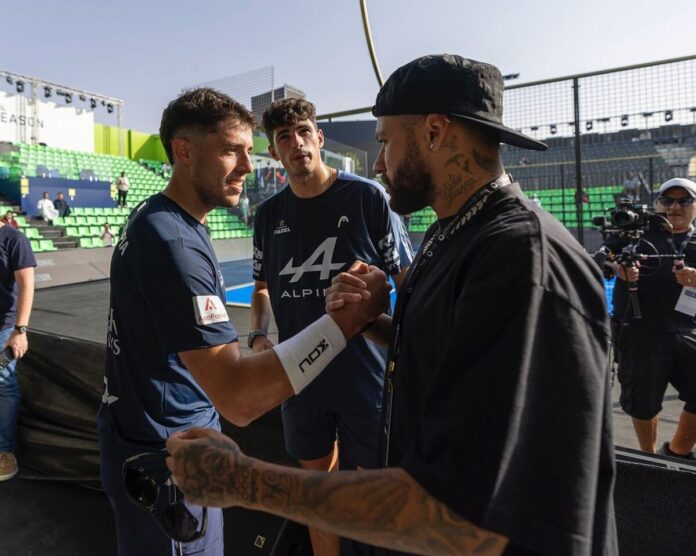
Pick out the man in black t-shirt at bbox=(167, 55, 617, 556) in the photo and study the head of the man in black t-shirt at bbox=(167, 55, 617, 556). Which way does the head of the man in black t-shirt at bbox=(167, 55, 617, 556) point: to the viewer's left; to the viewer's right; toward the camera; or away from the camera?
to the viewer's left

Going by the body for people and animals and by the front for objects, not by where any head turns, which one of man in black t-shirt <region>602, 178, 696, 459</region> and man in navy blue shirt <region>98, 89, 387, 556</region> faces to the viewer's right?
the man in navy blue shirt

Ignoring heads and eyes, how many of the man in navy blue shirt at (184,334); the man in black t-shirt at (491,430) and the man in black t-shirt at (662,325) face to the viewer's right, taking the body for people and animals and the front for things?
1

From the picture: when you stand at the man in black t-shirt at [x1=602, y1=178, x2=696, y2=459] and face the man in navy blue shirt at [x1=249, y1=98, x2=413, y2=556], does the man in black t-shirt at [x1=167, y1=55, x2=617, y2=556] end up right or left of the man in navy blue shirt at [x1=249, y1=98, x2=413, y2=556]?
left

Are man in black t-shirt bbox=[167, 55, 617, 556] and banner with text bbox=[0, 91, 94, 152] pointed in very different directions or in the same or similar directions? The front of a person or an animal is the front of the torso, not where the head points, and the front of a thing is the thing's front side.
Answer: very different directions

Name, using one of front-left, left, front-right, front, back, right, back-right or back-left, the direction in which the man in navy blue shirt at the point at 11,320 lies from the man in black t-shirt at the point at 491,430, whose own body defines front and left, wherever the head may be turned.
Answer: front-right

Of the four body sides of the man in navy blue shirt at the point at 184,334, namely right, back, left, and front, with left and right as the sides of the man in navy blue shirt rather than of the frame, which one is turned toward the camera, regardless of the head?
right

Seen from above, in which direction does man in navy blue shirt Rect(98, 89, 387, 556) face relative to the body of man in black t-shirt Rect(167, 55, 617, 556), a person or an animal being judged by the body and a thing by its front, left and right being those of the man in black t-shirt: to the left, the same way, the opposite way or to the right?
the opposite way

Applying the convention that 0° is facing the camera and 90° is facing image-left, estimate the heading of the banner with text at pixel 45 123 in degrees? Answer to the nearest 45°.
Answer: approximately 315°

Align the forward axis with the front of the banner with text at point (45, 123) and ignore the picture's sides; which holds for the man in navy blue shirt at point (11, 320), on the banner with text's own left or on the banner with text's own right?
on the banner with text's own right

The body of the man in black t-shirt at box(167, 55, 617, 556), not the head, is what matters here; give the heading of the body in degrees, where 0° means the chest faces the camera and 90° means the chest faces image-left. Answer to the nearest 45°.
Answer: approximately 90°

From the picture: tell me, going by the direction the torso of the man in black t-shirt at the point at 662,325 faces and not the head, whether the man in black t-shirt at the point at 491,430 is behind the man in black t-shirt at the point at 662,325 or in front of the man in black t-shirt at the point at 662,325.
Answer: in front
